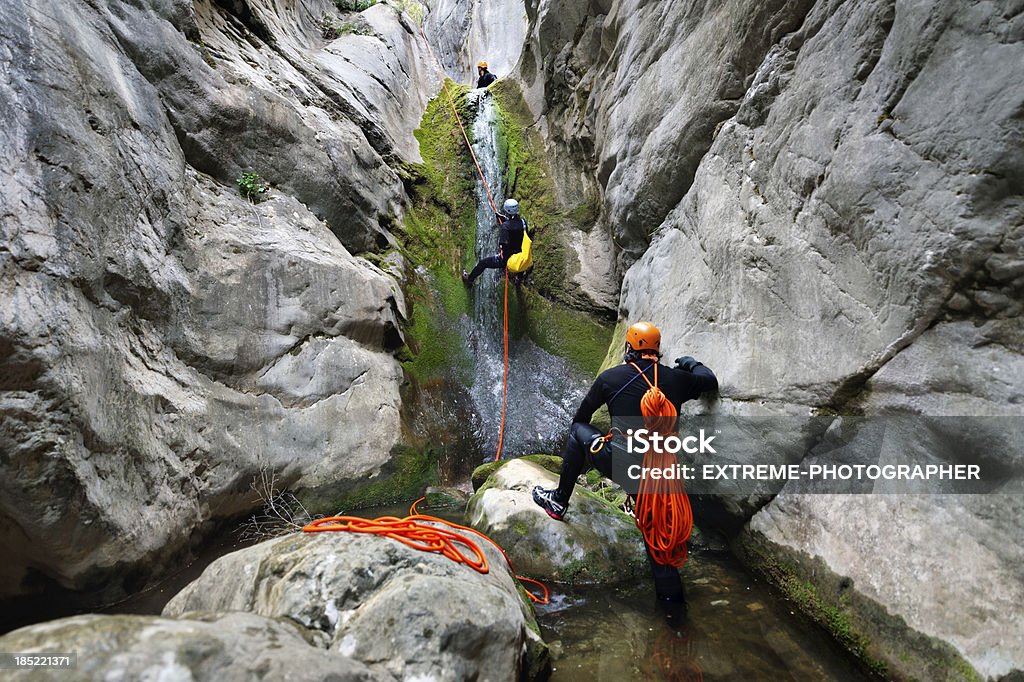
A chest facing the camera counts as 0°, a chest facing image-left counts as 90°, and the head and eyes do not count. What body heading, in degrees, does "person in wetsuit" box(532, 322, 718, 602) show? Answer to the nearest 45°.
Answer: approximately 180°

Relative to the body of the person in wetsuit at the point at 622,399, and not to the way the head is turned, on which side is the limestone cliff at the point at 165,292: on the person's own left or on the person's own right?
on the person's own left

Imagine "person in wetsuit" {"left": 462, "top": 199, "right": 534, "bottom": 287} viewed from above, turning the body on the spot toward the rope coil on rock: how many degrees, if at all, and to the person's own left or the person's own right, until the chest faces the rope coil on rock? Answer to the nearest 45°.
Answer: approximately 135° to the person's own left

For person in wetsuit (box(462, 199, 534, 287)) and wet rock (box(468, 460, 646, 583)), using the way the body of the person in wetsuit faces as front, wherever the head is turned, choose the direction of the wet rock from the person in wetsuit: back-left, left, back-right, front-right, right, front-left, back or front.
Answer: back-left

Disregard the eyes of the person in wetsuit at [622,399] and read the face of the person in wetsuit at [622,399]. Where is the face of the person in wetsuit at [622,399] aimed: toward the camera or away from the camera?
away from the camera

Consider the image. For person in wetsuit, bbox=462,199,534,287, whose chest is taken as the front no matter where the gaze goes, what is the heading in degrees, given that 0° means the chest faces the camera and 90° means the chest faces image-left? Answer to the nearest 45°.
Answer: approximately 135°

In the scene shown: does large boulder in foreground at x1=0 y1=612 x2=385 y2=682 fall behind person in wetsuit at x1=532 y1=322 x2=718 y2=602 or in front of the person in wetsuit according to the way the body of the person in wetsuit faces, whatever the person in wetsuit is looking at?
behind

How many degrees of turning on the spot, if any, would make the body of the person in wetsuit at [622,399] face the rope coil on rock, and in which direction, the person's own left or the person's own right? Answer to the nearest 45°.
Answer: approximately 135° to the person's own left
